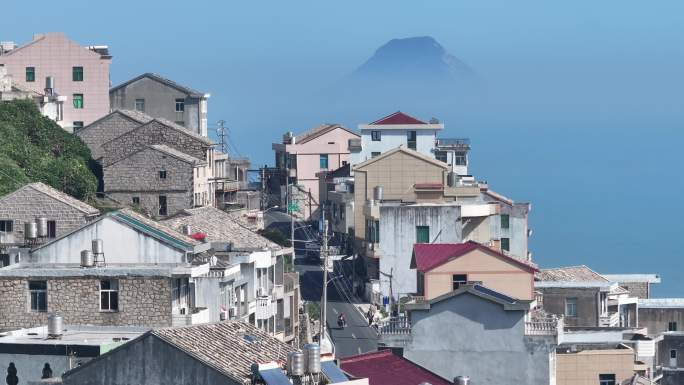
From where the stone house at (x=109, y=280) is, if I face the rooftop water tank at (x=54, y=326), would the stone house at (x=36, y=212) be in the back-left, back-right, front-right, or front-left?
back-right

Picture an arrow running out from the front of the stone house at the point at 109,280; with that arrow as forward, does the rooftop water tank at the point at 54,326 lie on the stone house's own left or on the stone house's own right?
on the stone house's own right

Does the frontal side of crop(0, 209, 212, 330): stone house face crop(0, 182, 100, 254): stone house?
no
